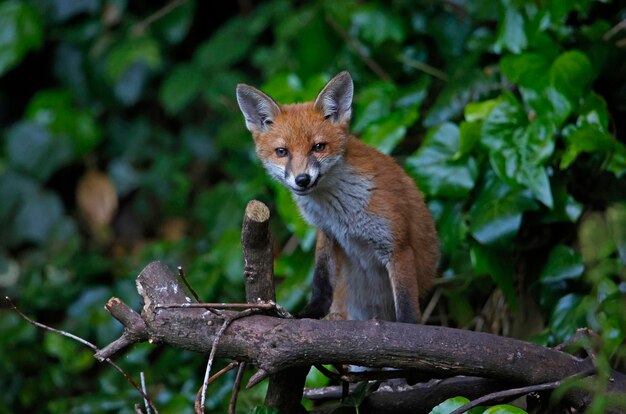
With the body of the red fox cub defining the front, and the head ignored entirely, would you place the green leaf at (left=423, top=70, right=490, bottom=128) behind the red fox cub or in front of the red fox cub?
behind

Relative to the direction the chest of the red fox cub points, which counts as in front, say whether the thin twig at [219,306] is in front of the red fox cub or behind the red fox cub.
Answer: in front

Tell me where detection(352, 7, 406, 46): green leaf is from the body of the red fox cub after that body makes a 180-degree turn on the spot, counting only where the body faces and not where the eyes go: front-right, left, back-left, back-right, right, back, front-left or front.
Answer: front-left

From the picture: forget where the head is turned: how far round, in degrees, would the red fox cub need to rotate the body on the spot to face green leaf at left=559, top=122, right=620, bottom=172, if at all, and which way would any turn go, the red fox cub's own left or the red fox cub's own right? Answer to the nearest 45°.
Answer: approximately 135° to the red fox cub's own left

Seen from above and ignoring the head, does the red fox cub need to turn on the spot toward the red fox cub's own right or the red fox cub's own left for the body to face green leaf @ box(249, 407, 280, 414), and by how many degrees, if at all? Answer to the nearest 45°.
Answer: approximately 45° to the red fox cub's own left

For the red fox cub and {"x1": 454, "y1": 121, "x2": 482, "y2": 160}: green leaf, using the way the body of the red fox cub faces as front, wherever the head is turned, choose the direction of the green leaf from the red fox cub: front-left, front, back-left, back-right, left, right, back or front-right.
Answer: back

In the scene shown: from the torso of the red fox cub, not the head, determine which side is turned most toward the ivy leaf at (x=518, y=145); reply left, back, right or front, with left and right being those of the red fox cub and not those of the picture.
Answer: back

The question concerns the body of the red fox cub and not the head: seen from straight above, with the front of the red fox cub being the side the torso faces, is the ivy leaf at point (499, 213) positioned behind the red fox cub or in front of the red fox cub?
behind

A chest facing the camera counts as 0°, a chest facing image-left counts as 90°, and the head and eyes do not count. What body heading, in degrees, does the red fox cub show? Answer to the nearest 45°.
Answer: approximately 45°

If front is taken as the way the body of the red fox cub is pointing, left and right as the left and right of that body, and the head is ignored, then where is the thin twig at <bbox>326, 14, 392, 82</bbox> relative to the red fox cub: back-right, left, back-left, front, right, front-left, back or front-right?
back-right

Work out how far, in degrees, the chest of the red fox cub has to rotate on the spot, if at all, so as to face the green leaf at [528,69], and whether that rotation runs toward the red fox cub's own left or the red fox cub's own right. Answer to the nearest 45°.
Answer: approximately 180°

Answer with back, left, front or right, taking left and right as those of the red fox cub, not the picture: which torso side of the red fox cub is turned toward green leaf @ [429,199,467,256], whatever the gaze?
back

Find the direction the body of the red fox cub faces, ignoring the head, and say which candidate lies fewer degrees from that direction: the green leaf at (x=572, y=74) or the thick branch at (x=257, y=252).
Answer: the thick branch

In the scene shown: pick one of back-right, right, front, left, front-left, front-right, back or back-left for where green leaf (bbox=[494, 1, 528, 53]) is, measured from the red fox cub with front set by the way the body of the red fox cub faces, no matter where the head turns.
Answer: back

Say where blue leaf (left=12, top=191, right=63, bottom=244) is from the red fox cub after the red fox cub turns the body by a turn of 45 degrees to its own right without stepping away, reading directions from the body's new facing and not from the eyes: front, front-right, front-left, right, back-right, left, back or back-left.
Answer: front-right

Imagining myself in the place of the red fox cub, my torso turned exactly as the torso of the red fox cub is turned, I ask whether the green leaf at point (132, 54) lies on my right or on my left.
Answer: on my right

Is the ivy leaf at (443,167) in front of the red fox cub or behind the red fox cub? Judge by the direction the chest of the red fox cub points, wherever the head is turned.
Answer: behind

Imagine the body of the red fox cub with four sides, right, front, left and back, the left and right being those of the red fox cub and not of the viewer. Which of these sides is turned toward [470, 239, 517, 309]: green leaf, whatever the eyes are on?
back
